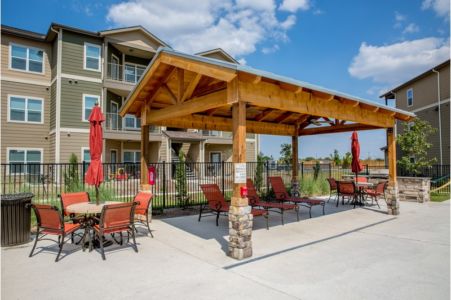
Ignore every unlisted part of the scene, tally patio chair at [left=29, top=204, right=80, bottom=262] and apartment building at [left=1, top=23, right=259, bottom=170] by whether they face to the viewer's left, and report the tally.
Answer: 0

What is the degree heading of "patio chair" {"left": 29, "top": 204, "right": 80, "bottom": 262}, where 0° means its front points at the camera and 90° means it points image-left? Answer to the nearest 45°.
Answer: approximately 225°

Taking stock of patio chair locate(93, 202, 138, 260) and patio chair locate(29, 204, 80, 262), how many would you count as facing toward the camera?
0

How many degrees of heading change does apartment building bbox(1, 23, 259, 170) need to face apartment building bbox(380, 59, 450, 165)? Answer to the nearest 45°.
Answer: approximately 45° to its left

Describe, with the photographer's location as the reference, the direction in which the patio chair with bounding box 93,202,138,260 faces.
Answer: facing away from the viewer and to the left of the viewer

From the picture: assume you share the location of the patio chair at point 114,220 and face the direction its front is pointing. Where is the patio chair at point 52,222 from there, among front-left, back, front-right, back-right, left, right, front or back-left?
front-left

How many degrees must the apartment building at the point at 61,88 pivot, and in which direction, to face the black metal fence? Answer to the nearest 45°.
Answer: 0° — it already faces it

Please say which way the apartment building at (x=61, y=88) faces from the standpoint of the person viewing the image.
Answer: facing the viewer and to the right of the viewer

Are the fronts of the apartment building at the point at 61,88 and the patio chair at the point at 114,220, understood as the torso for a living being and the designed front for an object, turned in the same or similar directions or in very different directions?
very different directions

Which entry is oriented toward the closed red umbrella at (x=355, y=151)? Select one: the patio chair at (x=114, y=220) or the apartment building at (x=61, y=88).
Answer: the apartment building

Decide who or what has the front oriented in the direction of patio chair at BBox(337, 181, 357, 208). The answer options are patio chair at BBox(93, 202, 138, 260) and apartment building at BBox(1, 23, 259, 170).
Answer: the apartment building
